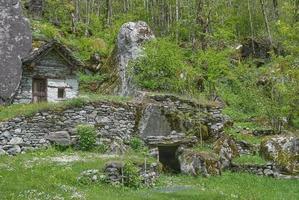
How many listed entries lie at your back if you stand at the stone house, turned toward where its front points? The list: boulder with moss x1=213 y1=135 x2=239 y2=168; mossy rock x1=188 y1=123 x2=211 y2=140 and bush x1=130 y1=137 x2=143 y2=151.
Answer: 0

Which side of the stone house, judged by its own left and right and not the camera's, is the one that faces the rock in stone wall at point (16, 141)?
front

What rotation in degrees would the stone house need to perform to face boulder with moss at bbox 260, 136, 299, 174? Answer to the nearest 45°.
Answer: approximately 45° to its left

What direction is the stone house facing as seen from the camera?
toward the camera

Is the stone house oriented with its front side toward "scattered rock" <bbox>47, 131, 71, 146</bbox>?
yes

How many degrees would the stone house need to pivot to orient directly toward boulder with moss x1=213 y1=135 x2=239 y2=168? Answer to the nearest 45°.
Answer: approximately 45° to its left

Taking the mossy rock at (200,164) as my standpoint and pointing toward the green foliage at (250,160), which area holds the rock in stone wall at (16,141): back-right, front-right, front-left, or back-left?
back-left

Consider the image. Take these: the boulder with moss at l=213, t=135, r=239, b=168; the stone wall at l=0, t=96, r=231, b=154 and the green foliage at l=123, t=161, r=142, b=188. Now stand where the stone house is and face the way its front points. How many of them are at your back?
0

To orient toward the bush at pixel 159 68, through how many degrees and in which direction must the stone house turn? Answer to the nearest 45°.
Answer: approximately 90° to its left

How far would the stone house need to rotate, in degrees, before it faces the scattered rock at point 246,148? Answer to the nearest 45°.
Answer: approximately 45° to its left

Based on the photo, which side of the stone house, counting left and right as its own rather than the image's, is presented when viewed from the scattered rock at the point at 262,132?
left

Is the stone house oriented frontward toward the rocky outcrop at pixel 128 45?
no

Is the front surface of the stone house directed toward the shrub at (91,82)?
no

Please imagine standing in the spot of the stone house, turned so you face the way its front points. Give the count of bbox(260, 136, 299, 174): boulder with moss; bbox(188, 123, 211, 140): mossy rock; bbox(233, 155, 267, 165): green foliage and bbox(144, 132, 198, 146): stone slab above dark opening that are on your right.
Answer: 0
